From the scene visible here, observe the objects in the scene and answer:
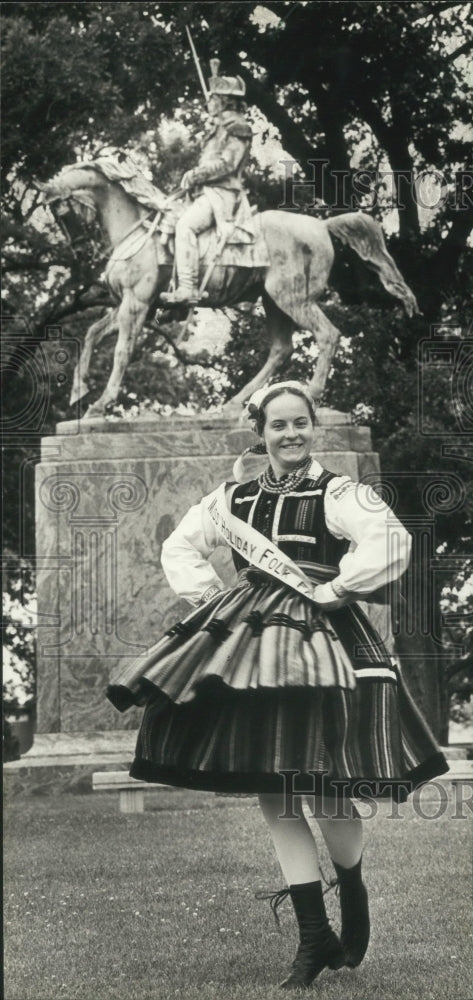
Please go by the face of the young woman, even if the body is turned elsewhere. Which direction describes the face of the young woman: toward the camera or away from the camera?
toward the camera

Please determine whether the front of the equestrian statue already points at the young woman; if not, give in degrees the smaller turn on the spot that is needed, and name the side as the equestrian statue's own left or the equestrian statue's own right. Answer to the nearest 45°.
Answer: approximately 90° to the equestrian statue's own left

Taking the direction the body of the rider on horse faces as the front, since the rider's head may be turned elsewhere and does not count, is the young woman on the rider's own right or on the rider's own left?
on the rider's own left

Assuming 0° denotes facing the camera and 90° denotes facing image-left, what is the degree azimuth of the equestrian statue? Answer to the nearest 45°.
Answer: approximately 90°

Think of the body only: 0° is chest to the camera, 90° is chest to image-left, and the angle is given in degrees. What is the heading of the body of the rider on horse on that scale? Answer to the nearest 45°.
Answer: approximately 90°
